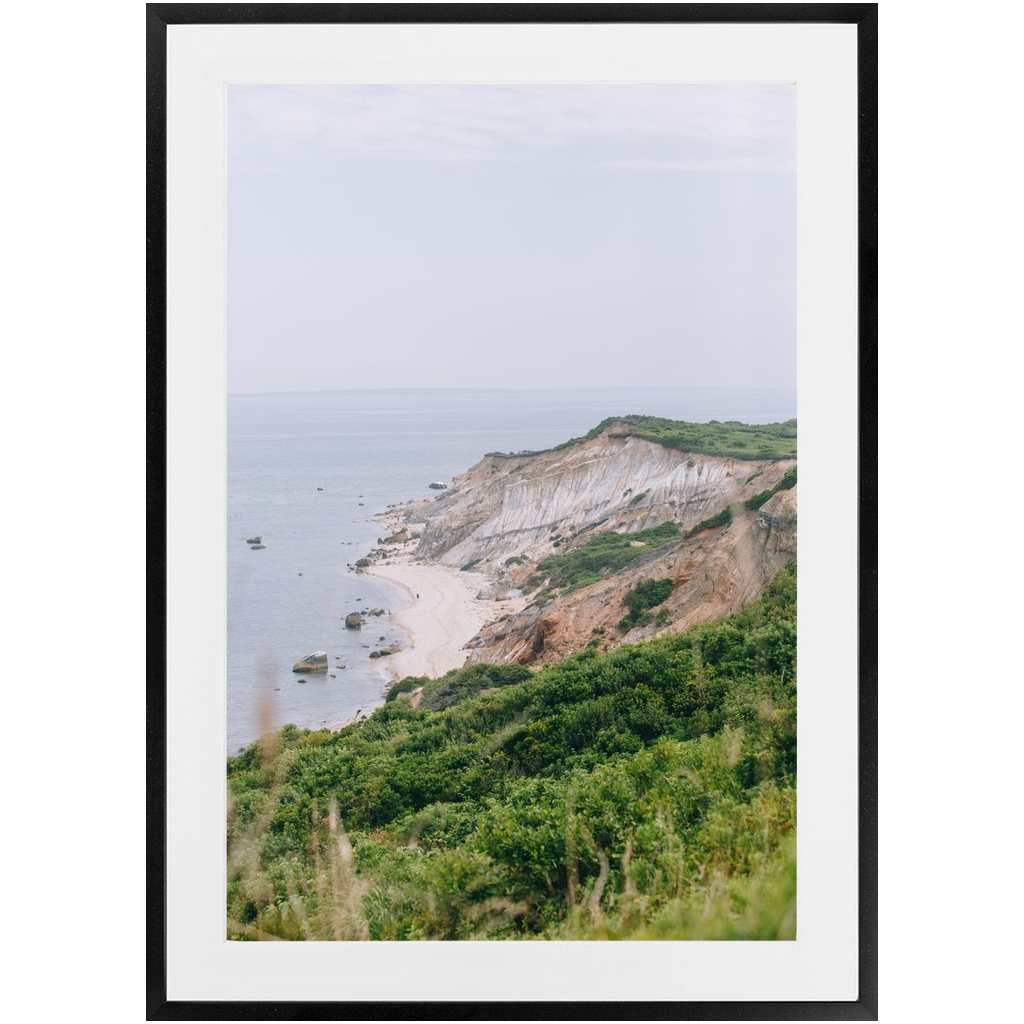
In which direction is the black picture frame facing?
toward the camera
